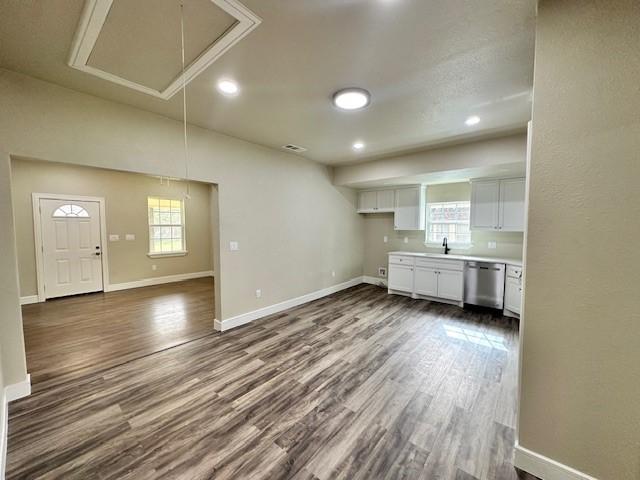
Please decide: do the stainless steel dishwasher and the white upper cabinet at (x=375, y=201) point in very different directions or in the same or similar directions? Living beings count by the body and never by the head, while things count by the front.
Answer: same or similar directions

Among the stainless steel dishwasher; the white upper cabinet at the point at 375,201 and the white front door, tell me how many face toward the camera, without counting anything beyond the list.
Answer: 3

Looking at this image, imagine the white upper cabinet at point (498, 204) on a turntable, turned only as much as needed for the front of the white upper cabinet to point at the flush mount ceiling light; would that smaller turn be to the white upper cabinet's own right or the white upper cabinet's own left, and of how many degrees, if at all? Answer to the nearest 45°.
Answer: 0° — it already faces it

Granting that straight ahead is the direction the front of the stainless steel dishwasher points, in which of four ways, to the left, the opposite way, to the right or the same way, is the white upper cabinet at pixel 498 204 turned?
the same way

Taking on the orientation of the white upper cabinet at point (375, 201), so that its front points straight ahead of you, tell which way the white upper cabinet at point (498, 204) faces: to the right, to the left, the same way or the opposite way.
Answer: the same way

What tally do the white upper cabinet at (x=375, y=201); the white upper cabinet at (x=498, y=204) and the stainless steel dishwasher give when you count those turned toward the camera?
3

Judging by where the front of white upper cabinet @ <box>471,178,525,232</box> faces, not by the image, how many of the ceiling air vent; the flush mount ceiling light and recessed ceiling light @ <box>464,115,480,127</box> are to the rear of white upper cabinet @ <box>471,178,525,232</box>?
0

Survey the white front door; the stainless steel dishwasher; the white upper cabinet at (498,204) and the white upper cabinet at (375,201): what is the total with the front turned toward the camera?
4

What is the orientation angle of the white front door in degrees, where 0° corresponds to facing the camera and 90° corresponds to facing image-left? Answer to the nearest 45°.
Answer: approximately 0°

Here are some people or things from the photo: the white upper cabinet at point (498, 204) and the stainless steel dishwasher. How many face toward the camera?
2

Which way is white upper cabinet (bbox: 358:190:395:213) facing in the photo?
toward the camera

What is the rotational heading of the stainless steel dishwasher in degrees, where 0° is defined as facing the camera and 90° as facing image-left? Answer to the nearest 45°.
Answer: approximately 0°

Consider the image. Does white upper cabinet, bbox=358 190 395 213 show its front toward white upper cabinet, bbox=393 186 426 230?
no

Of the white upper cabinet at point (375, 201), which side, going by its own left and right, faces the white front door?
right

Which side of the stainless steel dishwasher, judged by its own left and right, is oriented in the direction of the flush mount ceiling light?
front

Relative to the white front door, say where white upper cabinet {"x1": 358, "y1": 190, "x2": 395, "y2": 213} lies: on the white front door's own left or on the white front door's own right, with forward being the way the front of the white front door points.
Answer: on the white front door's own left

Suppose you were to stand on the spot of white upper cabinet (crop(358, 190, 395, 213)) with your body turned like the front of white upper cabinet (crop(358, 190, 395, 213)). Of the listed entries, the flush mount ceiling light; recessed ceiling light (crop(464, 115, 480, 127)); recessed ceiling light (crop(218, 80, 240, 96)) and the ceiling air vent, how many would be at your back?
0

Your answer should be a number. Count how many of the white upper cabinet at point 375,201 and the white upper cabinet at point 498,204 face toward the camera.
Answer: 2

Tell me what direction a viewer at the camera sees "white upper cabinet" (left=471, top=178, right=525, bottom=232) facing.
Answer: facing the viewer
